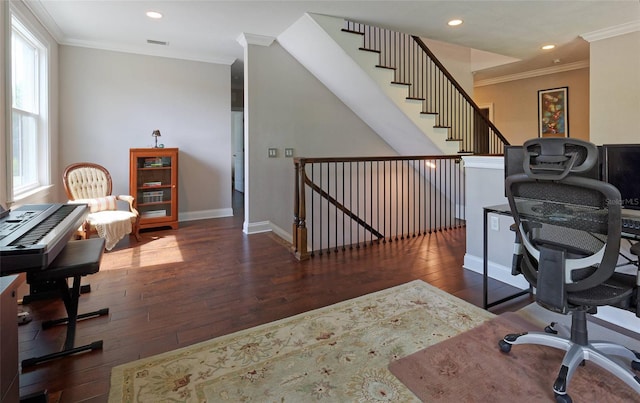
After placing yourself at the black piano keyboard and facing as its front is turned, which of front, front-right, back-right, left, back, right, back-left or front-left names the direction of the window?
back-left

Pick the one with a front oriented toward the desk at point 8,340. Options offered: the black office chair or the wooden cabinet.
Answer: the wooden cabinet

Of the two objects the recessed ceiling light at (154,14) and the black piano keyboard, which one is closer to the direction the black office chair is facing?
the recessed ceiling light

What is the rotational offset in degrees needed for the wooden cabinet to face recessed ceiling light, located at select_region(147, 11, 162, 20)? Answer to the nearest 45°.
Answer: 0° — it already faces it

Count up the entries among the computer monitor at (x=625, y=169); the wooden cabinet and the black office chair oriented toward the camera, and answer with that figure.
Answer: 2

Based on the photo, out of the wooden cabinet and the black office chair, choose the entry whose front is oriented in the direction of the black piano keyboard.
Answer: the wooden cabinet

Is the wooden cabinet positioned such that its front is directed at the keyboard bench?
yes

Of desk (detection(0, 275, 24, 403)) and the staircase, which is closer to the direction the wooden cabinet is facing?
the desk
